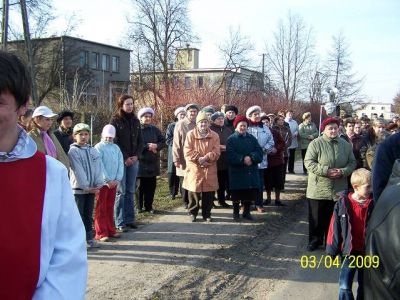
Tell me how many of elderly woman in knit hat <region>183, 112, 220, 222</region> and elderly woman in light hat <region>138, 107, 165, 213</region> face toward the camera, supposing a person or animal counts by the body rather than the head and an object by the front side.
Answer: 2

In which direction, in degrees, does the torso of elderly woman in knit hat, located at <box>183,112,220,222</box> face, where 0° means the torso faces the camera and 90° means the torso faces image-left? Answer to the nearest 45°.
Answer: approximately 0°

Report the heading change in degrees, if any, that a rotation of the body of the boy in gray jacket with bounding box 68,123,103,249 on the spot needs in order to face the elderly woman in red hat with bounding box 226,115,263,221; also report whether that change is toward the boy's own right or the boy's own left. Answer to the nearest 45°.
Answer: approximately 90° to the boy's own left
